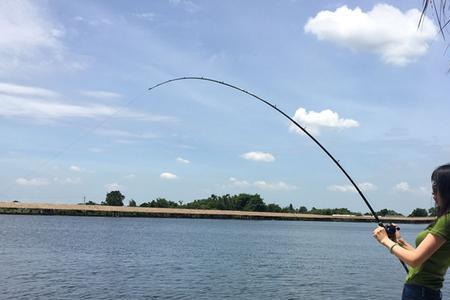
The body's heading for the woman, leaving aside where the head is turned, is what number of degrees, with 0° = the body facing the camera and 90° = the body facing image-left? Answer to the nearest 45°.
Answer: approximately 90°
